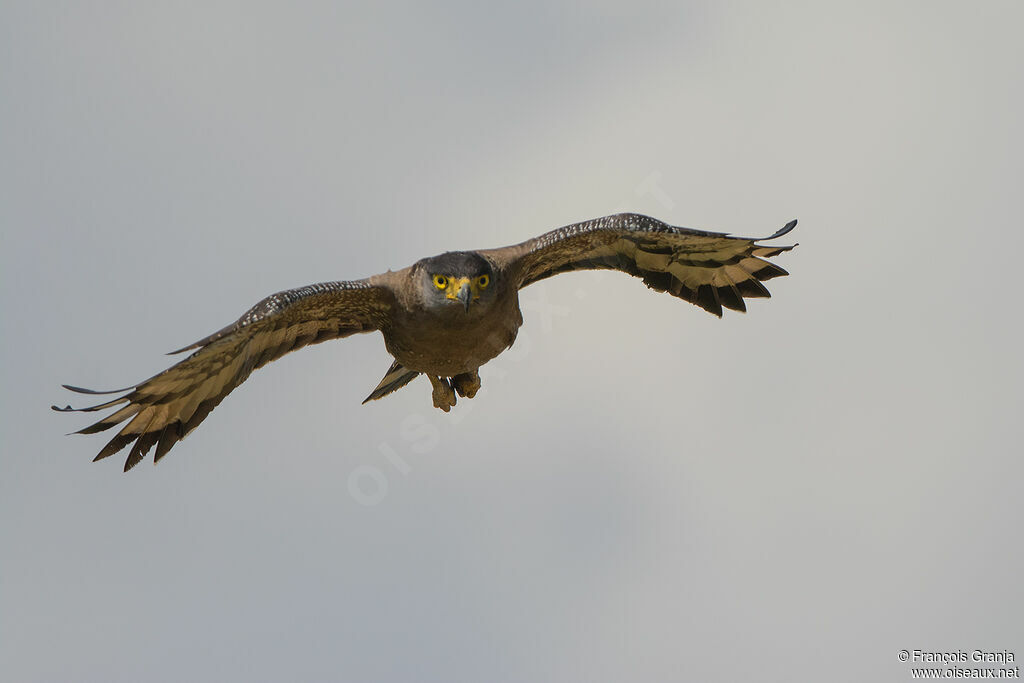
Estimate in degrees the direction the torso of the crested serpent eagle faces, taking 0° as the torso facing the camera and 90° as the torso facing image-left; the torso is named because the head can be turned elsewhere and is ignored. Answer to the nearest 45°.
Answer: approximately 0°
